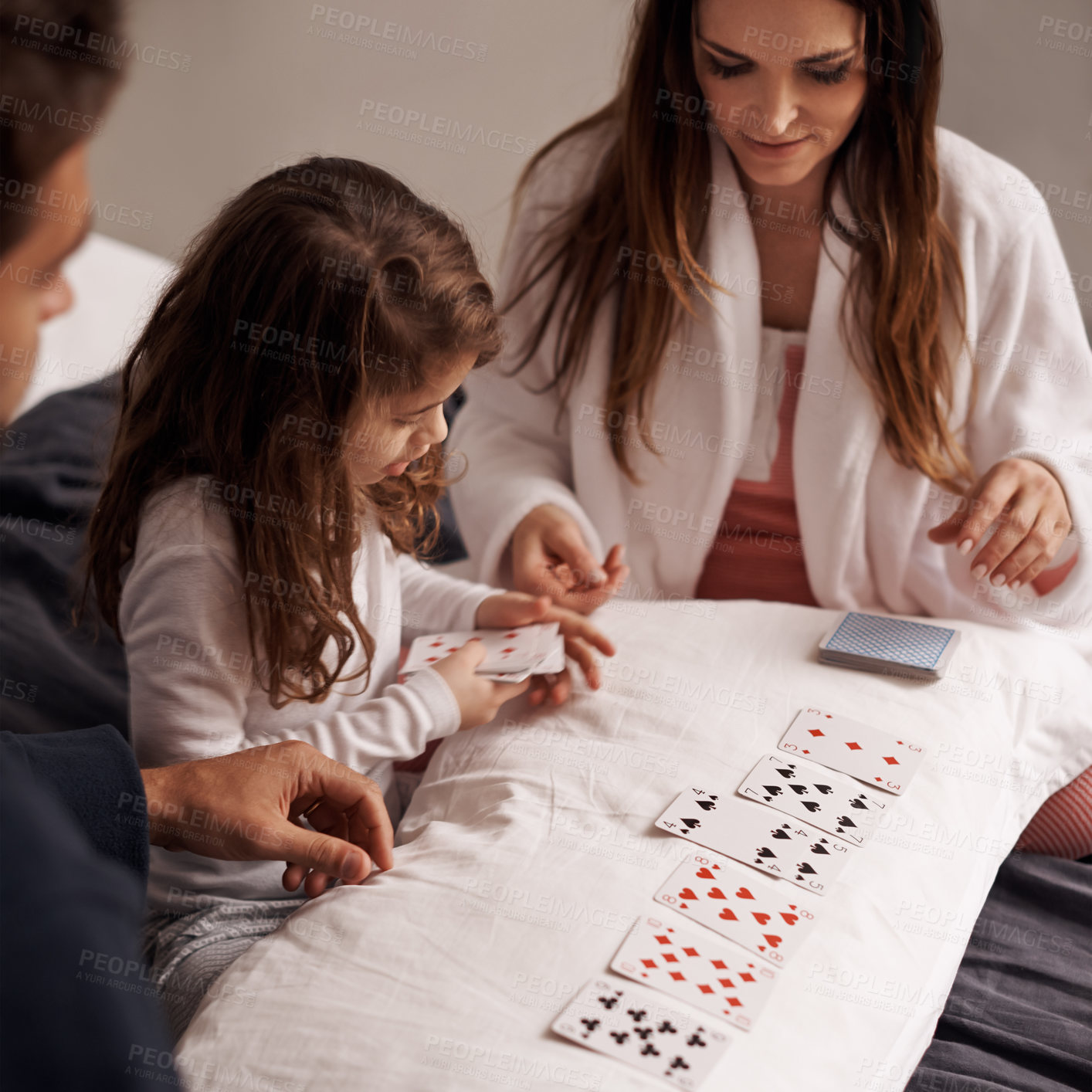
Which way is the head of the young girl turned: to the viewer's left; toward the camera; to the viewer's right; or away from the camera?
to the viewer's right

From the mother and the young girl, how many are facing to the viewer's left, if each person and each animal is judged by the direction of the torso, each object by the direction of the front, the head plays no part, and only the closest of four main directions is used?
0

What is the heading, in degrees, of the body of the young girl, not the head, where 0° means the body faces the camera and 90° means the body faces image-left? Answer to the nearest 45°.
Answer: approximately 315°

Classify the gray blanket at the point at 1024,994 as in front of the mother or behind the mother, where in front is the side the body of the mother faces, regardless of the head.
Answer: in front

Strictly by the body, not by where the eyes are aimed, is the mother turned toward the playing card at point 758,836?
yes

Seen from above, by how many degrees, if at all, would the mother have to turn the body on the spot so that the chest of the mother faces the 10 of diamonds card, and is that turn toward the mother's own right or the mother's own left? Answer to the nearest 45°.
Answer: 0° — they already face it
